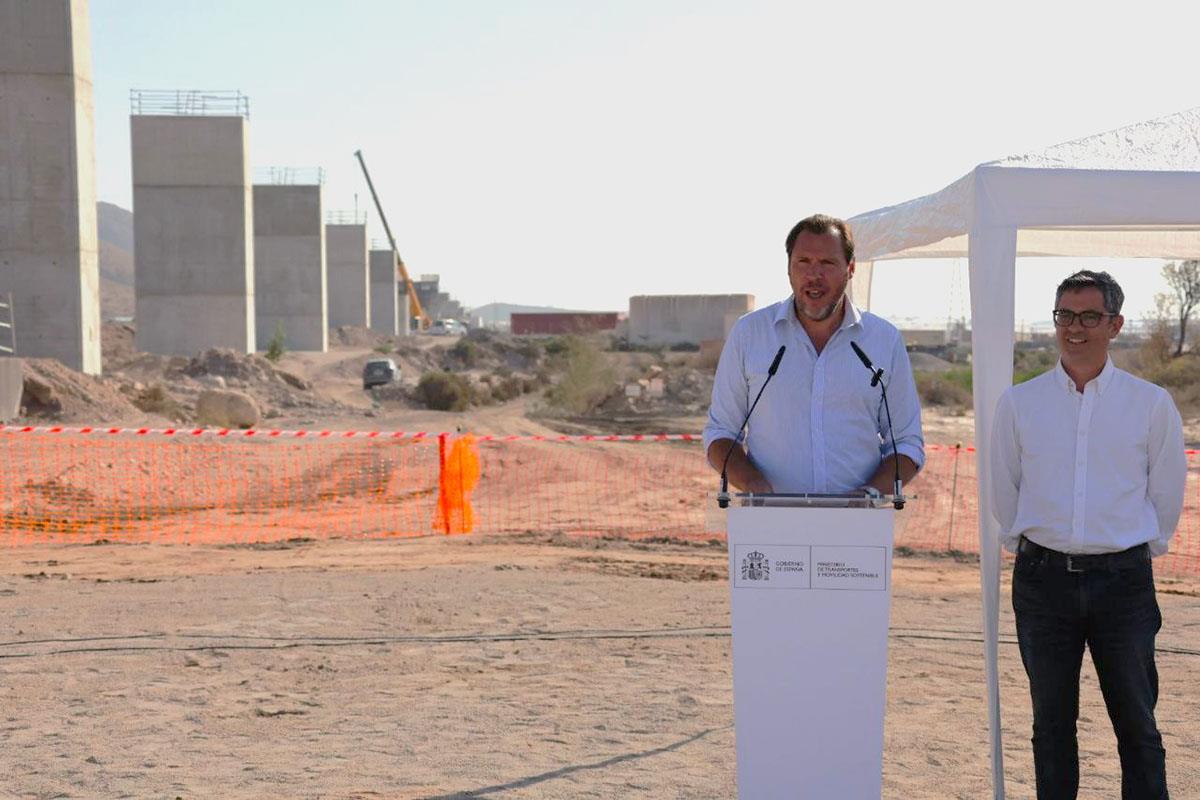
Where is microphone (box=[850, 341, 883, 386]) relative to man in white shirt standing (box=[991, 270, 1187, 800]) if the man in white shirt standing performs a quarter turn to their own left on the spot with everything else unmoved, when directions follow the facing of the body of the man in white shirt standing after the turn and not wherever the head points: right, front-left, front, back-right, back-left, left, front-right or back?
back-right

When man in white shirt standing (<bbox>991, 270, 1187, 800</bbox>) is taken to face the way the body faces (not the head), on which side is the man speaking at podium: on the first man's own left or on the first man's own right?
on the first man's own right

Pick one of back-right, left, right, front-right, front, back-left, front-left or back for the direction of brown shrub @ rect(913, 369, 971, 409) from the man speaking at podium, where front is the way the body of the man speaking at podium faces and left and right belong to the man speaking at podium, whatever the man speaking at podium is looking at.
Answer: back

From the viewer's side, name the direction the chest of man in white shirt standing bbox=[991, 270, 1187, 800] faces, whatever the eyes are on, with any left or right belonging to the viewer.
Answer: facing the viewer

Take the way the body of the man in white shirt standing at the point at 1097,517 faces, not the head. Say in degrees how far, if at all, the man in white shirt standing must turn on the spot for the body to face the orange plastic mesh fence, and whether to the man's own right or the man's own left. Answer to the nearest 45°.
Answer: approximately 135° to the man's own right

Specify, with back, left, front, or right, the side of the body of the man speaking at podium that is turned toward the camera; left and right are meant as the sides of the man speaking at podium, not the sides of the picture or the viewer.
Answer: front

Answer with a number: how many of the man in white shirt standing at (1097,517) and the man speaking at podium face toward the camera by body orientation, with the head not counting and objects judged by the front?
2

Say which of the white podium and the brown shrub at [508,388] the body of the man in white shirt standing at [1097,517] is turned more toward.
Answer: the white podium

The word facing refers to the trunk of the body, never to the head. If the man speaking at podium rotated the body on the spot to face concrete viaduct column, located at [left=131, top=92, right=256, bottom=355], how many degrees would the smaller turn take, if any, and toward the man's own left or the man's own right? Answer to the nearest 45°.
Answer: approximately 135° to the man's own right

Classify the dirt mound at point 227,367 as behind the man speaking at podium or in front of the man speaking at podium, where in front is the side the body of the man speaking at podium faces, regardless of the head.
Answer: behind
